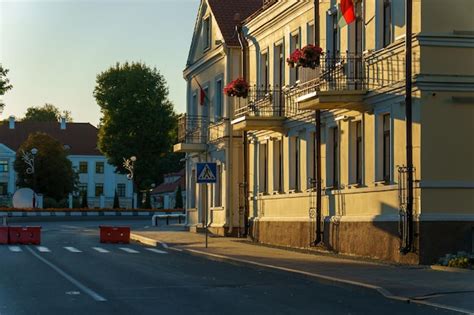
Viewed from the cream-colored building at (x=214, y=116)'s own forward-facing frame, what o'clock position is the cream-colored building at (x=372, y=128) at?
the cream-colored building at (x=372, y=128) is roughly at 10 o'clock from the cream-colored building at (x=214, y=116).

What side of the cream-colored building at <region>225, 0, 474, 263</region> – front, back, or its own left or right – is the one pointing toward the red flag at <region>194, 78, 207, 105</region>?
right

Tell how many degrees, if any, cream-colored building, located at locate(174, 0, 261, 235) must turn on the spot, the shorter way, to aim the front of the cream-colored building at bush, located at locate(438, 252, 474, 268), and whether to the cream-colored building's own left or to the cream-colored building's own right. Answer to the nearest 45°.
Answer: approximately 45° to the cream-colored building's own left

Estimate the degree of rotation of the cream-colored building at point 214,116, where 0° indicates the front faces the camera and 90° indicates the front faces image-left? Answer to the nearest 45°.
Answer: approximately 45°

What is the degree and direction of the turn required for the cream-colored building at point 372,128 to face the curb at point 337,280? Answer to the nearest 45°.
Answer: approximately 45° to its left

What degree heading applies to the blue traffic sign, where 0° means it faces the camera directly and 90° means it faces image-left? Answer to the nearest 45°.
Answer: approximately 0°

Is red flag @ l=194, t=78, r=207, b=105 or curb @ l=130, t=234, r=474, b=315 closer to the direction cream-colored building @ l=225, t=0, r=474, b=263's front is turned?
the curb

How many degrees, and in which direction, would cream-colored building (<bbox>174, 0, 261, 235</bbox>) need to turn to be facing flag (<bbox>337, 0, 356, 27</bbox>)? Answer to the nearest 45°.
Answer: approximately 45° to its left
